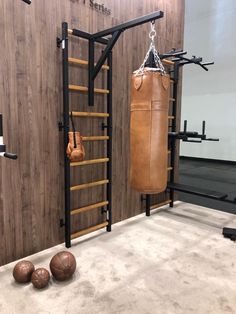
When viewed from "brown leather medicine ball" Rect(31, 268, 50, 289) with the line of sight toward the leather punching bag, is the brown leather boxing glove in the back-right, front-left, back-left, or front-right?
front-left

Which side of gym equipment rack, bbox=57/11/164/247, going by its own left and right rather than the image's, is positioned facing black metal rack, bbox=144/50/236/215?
left
